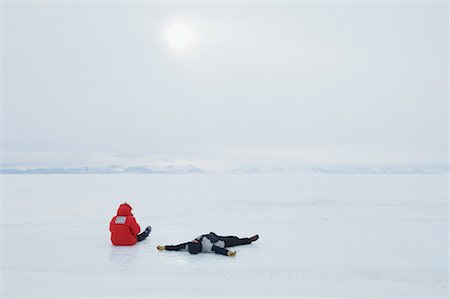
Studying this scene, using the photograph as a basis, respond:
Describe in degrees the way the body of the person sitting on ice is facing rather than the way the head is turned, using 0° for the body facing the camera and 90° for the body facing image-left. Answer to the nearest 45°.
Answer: approximately 225°

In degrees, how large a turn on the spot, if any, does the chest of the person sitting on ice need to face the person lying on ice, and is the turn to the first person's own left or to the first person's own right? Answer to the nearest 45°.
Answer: approximately 90° to the first person's own right
